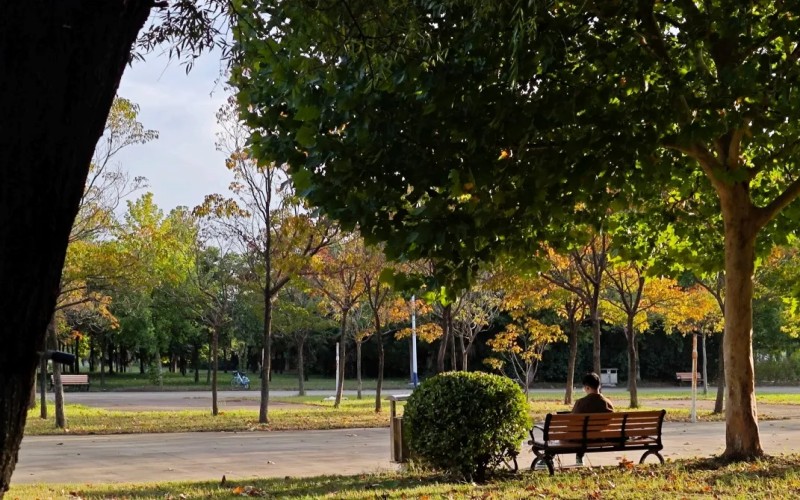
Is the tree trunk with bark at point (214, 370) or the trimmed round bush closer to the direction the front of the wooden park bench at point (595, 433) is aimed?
the tree trunk with bark

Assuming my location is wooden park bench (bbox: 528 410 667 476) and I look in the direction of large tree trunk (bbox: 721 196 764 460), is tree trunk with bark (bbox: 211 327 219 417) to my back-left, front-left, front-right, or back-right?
back-left

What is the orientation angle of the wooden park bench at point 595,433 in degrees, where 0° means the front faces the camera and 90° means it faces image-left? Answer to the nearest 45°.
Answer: approximately 135°

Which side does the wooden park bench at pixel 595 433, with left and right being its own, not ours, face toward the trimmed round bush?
left

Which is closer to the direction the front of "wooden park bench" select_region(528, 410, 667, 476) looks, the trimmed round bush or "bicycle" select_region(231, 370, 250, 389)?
the bicycle

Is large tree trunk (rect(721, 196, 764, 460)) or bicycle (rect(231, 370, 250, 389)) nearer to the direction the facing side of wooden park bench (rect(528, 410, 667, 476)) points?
the bicycle

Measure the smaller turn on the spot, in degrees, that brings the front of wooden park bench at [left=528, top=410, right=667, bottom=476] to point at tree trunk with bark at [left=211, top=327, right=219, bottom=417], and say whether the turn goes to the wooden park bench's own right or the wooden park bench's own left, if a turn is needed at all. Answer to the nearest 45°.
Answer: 0° — it already faces it

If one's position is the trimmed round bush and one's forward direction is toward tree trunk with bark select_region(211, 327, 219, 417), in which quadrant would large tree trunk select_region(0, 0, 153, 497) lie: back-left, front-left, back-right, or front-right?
back-left
